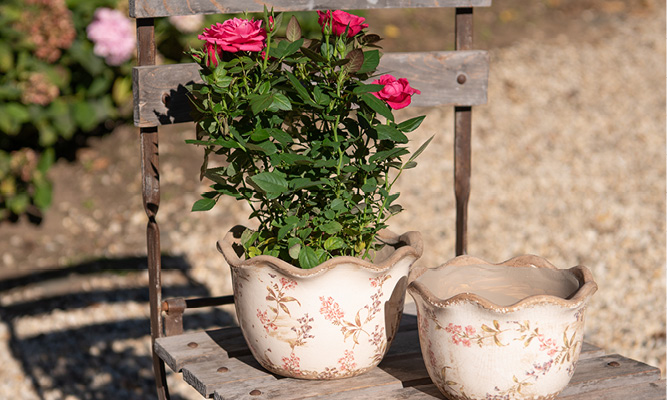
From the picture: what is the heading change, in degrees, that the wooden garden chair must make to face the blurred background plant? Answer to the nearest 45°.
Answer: approximately 180°

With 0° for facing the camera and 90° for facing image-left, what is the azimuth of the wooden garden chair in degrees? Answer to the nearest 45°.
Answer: approximately 315°

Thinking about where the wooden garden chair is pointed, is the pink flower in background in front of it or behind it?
behind
